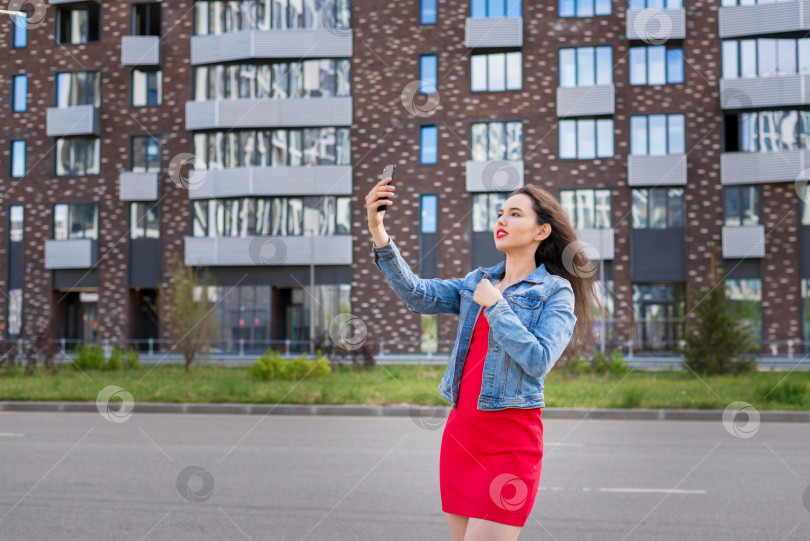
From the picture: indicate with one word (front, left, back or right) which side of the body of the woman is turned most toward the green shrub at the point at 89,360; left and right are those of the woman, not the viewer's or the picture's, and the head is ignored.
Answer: right

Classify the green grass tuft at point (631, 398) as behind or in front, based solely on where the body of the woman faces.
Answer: behind

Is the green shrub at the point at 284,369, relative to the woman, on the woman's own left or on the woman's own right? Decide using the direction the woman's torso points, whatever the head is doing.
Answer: on the woman's own right

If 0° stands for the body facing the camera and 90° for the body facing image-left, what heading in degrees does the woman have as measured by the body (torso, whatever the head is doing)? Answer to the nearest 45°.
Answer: approximately 45°

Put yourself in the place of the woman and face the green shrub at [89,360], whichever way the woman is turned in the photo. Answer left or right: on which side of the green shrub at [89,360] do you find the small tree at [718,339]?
right

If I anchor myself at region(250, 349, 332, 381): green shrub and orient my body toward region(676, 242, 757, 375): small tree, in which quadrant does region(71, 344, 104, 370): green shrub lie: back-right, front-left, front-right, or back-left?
back-left

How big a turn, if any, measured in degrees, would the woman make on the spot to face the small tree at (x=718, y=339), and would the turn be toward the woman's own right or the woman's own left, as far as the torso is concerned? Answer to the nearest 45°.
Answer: approximately 135° to the woman's own right
